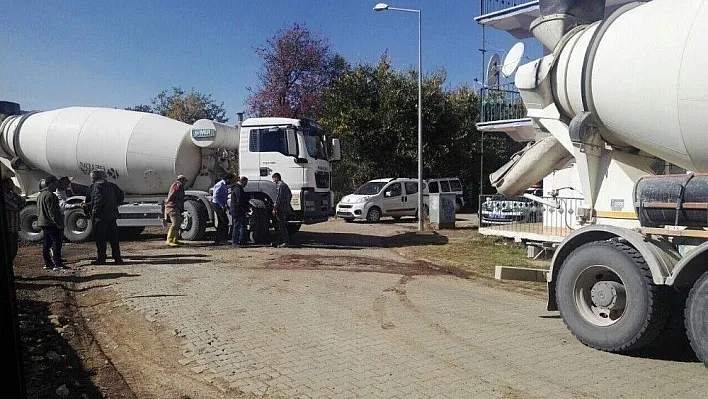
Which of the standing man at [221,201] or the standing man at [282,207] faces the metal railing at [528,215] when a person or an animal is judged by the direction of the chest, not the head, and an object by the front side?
the standing man at [221,201]

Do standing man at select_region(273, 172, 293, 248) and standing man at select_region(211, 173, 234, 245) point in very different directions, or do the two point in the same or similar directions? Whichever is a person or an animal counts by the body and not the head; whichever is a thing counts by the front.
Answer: very different directions

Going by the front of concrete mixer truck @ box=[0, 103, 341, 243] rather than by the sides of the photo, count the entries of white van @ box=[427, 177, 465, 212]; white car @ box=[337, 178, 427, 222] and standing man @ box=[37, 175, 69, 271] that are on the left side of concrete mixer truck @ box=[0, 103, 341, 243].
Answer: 2

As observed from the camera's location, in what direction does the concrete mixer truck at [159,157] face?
facing the viewer and to the right of the viewer

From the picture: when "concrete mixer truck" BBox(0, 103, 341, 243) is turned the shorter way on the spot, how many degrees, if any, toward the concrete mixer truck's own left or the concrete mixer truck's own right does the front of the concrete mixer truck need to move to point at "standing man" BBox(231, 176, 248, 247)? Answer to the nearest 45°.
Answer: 0° — it already faces them

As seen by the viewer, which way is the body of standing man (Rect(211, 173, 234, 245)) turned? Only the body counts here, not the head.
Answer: to the viewer's right

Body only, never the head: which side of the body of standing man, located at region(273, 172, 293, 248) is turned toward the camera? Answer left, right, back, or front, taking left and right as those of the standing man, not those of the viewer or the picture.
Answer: left

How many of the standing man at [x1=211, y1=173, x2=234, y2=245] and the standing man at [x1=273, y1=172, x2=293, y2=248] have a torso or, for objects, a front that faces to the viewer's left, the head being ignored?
1

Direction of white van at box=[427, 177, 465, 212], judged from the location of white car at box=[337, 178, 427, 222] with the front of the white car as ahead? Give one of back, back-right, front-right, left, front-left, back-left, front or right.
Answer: back

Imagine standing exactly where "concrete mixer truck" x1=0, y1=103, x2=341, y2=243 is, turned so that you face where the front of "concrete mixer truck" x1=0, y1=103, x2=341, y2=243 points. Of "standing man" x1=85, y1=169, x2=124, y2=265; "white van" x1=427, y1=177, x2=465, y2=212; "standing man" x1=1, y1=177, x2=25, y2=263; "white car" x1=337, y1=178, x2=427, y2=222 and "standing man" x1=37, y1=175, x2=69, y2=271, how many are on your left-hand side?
2
